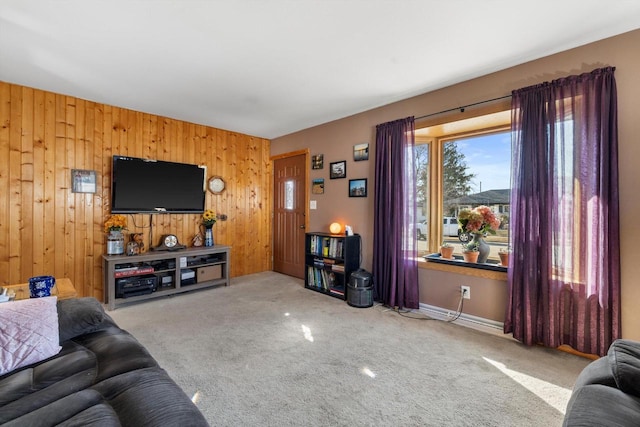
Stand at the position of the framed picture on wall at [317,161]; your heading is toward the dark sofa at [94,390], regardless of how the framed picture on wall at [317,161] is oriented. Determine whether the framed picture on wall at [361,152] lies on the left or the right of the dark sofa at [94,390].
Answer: left

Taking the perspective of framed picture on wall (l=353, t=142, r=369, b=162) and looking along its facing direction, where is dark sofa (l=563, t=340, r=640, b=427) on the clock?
The dark sofa is roughly at 10 o'clock from the framed picture on wall.

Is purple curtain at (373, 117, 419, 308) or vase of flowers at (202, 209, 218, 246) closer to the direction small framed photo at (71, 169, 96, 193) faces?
the purple curtain

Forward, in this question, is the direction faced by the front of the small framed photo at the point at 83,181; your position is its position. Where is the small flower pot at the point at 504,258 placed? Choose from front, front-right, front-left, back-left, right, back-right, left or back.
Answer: front-left

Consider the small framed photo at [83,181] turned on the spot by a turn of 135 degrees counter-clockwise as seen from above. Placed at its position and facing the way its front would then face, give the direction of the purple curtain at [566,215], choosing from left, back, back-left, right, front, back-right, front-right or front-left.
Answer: right

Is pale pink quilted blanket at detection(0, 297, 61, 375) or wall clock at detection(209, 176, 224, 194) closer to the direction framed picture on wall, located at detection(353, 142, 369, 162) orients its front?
the pale pink quilted blanket

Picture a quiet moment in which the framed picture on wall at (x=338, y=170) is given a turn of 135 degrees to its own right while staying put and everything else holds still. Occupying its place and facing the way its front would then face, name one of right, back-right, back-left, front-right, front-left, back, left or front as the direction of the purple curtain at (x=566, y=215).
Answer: back-right

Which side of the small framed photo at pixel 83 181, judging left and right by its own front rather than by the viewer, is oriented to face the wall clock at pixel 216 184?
left

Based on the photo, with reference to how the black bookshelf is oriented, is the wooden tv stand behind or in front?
in front

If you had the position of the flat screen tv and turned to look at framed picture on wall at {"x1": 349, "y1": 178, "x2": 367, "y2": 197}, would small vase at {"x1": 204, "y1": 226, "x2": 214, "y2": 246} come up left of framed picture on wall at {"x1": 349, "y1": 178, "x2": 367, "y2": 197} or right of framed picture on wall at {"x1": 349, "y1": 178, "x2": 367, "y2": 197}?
left

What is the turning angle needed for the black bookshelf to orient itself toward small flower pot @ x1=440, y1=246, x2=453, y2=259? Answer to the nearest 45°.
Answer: approximately 90° to its left

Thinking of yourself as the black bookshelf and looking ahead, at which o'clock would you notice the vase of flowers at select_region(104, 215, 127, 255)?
The vase of flowers is roughly at 1 o'clock from the black bookshelf.

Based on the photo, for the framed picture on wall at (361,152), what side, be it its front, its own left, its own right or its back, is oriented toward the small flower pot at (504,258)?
left

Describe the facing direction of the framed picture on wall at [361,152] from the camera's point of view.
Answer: facing the viewer and to the left of the viewer

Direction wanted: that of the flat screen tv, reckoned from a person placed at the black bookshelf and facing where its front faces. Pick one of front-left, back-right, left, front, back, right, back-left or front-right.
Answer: front-right

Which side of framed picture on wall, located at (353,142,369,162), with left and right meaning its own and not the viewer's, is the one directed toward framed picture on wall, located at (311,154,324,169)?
right

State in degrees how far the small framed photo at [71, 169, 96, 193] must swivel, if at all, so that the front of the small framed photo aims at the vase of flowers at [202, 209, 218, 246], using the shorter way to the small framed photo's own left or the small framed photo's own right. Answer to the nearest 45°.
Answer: approximately 90° to the small framed photo's own left

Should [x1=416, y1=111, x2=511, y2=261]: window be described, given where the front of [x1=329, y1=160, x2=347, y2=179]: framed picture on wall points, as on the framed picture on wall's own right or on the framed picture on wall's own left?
on the framed picture on wall's own left
